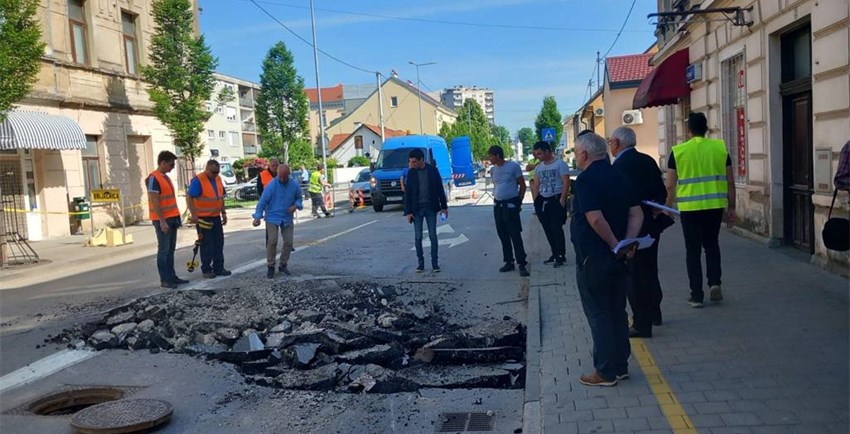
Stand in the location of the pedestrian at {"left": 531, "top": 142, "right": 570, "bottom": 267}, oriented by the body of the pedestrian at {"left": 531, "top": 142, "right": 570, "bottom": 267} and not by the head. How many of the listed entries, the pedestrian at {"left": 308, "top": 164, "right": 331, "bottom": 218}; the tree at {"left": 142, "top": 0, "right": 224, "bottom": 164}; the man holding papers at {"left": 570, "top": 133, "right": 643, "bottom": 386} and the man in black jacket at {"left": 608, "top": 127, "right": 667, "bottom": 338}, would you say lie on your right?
2

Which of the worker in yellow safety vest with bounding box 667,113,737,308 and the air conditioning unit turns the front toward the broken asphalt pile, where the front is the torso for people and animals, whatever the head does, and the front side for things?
the air conditioning unit

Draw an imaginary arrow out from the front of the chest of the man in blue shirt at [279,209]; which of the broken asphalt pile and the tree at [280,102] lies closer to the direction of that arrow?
the broken asphalt pile

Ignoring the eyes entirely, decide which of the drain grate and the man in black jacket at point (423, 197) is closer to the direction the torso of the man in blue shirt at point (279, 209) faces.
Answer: the drain grate

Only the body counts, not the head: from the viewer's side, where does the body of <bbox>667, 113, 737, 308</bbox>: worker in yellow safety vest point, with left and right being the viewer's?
facing away from the viewer

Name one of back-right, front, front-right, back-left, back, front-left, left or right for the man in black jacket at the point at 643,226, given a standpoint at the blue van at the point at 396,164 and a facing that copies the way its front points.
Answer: front-left

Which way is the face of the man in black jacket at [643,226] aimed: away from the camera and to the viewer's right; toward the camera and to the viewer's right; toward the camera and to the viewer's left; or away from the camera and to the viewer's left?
away from the camera and to the viewer's left

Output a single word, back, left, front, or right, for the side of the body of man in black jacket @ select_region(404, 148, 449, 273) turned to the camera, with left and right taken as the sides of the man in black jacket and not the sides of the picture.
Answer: front

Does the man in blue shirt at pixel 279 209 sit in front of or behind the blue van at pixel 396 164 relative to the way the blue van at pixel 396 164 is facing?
in front

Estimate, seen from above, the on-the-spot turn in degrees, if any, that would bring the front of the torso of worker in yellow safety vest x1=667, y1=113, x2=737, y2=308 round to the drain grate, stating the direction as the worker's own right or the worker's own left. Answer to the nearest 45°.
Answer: approximately 135° to the worker's own left

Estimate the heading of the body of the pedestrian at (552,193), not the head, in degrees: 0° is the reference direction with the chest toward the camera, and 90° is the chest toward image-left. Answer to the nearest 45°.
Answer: approximately 45°

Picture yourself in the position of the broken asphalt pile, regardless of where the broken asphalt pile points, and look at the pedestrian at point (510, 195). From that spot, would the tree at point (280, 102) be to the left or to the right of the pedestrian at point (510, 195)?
left

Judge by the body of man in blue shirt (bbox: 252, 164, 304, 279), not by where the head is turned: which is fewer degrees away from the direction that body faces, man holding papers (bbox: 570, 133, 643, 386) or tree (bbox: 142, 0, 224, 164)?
the man holding papers

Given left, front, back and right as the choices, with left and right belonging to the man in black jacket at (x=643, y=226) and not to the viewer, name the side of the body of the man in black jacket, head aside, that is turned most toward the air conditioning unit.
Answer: right

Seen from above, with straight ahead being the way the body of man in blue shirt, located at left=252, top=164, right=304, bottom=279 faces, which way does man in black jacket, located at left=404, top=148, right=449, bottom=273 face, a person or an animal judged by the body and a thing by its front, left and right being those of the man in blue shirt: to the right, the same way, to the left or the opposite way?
the same way
